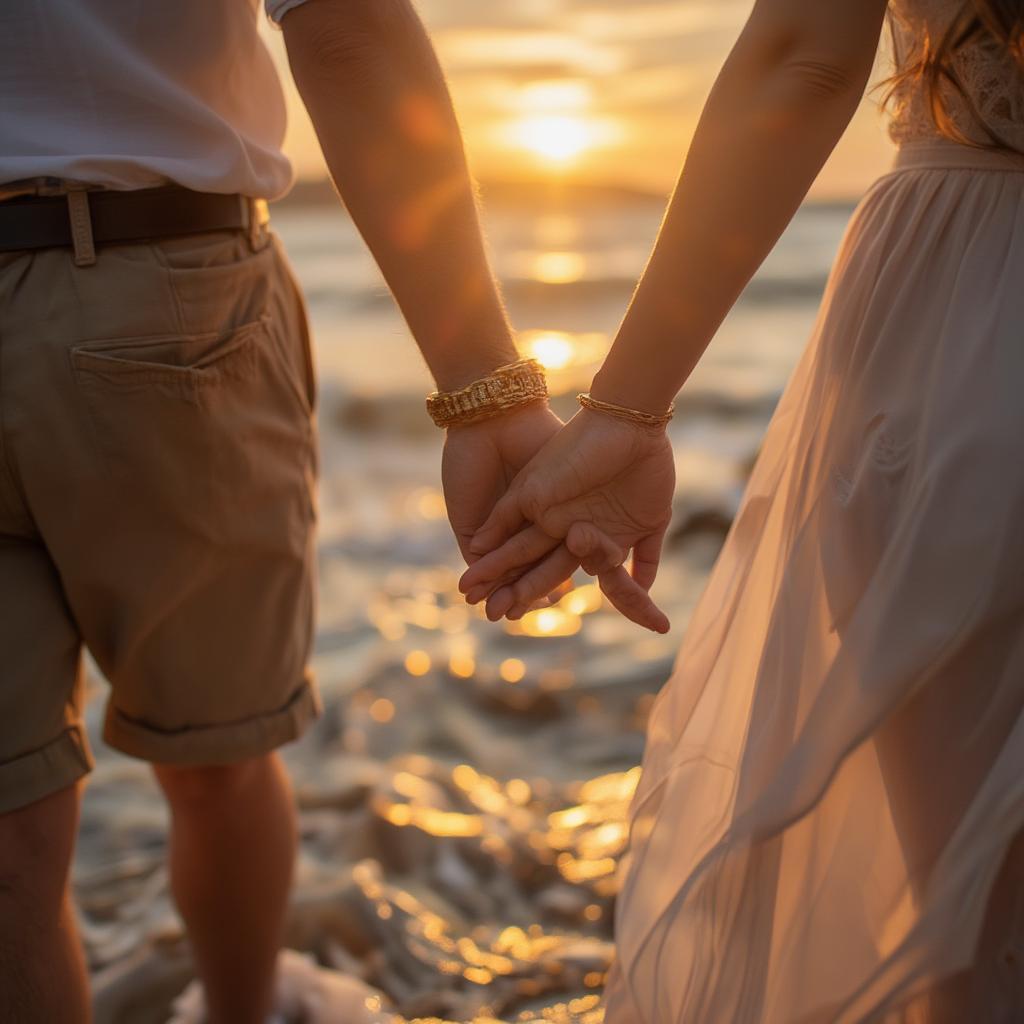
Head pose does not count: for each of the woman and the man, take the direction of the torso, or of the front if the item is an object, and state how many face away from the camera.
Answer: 2

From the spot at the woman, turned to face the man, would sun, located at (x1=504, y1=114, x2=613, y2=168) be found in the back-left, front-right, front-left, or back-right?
front-right

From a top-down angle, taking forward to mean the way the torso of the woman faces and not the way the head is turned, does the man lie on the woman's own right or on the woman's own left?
on the woman's own left

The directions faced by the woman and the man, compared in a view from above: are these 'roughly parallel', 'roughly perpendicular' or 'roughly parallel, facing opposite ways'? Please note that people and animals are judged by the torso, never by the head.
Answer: roughly parallel

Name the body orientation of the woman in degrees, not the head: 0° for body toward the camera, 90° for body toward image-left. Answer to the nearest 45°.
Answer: approximately 180°

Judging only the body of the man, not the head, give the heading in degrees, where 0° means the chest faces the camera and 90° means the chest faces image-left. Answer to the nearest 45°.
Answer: approximately 180°

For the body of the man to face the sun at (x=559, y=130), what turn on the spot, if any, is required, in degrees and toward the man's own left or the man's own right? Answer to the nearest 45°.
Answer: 0° — they already face it

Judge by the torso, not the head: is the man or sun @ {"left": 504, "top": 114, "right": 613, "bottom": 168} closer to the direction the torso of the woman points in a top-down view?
the sun

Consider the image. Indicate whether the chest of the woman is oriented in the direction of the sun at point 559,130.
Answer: yes

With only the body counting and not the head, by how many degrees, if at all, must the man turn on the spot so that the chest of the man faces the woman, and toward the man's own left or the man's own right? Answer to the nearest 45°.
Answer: approximately 135° to the man's own right

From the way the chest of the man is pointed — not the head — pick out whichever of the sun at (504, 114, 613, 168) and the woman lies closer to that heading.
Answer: the sun
